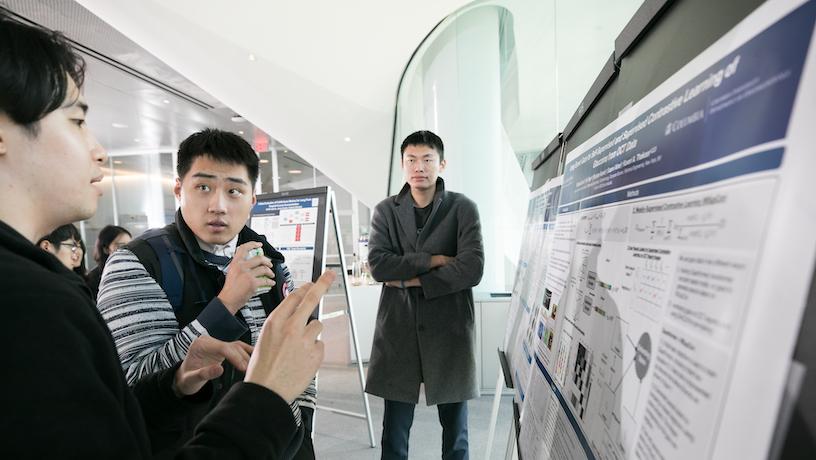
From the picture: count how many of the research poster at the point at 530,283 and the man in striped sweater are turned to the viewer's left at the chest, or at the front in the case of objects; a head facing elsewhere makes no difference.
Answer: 1

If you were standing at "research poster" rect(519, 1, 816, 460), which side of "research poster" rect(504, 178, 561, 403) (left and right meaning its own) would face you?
left

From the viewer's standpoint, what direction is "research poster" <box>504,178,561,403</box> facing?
to the viewer's left

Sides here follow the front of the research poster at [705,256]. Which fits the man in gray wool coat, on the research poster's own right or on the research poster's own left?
on the research poster's own right

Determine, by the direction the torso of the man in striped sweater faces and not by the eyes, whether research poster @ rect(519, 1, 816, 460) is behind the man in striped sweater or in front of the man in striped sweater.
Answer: in front
